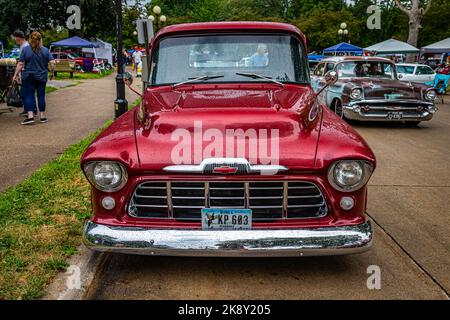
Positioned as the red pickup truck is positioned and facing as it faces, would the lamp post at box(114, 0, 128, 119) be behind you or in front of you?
behind

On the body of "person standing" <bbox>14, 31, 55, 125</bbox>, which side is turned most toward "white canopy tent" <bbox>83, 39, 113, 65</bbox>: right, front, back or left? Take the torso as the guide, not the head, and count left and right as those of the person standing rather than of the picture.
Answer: front

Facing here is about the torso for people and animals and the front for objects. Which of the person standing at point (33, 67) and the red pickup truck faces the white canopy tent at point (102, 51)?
the person standing

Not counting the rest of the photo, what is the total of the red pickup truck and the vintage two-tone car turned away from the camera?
0

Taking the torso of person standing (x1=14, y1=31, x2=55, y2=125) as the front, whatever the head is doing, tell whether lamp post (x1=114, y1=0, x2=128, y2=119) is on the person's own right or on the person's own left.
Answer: on the person's own right

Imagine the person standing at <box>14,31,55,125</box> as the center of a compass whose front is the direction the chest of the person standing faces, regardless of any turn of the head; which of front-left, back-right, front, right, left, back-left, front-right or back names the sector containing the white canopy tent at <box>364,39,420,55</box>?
front-right

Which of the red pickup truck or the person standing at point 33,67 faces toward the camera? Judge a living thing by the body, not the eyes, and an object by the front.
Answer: the red pickup truck

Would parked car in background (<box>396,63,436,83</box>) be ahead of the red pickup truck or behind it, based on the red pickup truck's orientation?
behind

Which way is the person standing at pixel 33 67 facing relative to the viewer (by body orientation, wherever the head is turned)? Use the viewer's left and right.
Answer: facing away from the viewer

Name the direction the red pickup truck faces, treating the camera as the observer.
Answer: facing the viewer

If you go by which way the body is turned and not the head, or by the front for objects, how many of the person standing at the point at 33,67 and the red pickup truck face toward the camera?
1

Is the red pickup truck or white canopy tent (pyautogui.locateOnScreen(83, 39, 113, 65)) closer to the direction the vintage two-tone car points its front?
the red pickup truck
